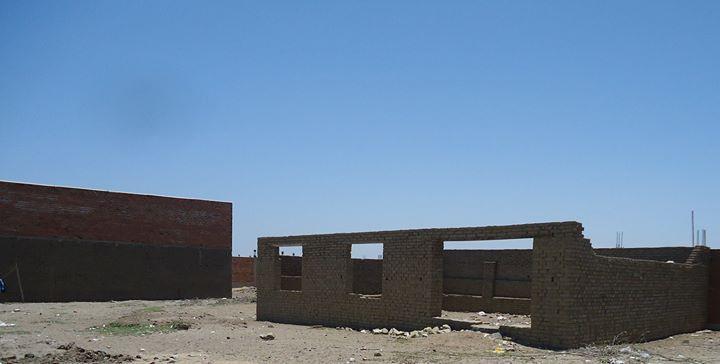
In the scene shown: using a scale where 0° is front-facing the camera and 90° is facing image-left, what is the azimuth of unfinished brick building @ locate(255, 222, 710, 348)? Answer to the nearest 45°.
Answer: approximately 45°

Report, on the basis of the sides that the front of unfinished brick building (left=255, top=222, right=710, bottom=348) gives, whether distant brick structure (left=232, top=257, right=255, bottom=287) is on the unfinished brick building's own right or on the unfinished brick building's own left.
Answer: on the unfinished brick building's own right
